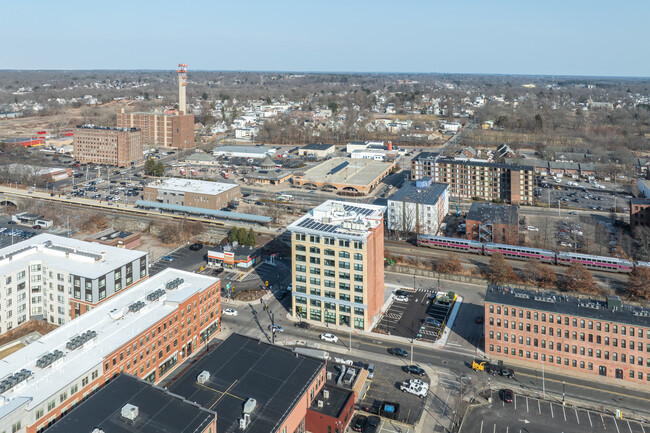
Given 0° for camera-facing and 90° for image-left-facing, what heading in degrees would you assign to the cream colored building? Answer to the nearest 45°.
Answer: approximately 0°

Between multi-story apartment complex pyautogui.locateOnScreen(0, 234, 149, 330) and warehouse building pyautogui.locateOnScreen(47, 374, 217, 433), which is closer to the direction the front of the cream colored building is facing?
the warehouse building
